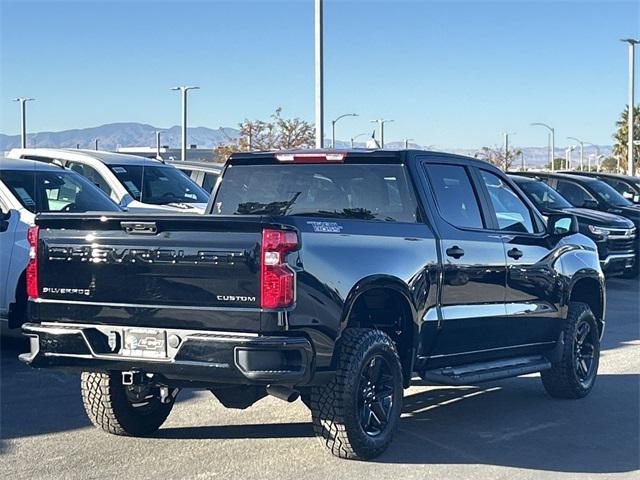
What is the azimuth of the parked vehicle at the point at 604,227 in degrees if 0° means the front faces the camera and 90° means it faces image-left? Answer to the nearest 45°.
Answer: approximately 315°

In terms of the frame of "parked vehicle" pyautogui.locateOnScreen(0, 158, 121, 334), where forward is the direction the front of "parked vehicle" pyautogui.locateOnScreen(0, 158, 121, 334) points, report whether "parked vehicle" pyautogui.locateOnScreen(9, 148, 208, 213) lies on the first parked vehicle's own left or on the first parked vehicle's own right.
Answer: on the first parked vehicle's own left

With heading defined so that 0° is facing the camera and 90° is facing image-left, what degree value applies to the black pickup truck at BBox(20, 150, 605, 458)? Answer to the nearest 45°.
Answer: approximately 225°

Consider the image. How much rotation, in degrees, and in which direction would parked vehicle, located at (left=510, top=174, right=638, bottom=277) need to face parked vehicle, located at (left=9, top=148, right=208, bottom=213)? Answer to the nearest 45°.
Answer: approximately 90° to its right

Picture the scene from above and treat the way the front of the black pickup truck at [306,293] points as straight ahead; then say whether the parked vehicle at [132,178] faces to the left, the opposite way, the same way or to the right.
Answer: to the right

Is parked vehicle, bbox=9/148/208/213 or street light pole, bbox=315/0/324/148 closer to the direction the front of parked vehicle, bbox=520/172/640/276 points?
the parked vehicle
